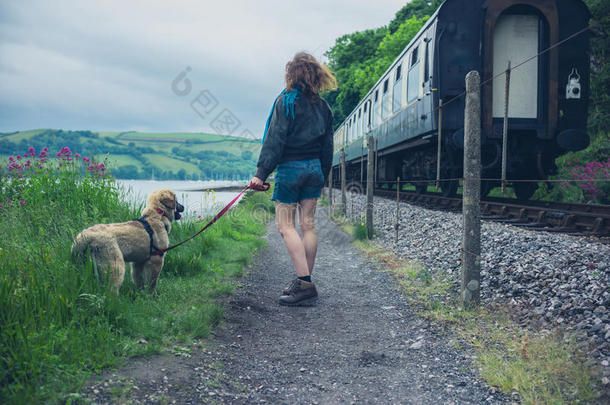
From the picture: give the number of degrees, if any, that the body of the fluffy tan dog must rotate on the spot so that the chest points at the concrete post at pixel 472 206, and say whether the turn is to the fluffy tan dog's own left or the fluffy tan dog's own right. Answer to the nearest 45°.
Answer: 0° — it already faces it

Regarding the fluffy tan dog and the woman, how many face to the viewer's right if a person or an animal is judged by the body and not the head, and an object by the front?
1

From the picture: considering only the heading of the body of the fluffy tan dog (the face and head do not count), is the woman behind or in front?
in front

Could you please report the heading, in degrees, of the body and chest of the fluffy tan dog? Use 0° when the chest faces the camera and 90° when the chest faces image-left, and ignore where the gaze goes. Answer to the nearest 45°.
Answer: approximately 270°

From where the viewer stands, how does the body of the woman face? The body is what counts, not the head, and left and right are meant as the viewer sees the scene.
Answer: facing away from the viewer and to the left of the viewer

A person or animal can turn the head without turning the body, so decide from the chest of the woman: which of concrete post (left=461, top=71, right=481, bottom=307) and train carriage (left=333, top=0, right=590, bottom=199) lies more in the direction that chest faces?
the train carriage

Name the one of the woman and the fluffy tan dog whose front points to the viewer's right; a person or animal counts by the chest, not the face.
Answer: the fluffy tan dog

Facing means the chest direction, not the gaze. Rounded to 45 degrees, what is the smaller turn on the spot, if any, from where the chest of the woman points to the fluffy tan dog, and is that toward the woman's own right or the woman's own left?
approximately 45° to the woman's own left
